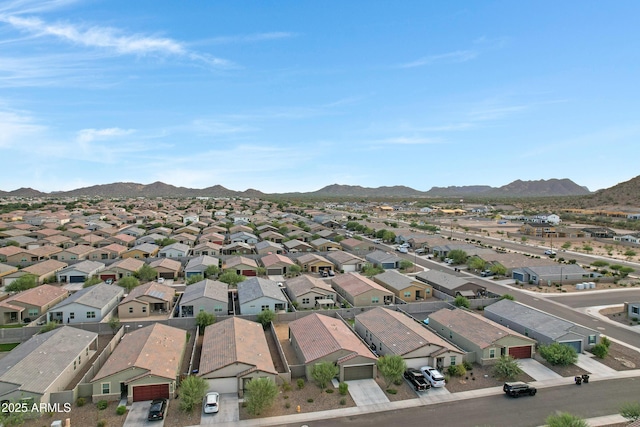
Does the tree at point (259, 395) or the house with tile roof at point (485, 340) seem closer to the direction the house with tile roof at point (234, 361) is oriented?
the tree

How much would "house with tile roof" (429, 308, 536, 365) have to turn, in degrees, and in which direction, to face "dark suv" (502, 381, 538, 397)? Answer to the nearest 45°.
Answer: approximately 45° to its right

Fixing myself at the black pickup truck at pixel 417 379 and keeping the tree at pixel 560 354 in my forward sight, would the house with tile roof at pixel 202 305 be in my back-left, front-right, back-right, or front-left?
back-left

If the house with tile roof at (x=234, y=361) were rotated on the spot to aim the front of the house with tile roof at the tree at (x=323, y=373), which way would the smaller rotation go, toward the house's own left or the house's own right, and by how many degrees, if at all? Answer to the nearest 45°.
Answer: approximately 90° to the house's own left

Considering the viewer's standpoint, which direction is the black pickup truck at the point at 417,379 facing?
facing away from the viewer and to the left of the viewer

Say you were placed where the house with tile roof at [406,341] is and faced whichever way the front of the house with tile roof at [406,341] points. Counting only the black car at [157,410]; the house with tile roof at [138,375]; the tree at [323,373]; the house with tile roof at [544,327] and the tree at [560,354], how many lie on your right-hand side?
3

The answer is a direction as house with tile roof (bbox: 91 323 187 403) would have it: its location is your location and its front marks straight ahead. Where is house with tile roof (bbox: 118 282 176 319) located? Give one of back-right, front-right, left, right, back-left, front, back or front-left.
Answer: back

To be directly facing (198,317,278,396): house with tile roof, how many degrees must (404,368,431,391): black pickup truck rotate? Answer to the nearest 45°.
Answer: approximately 45° to its left
